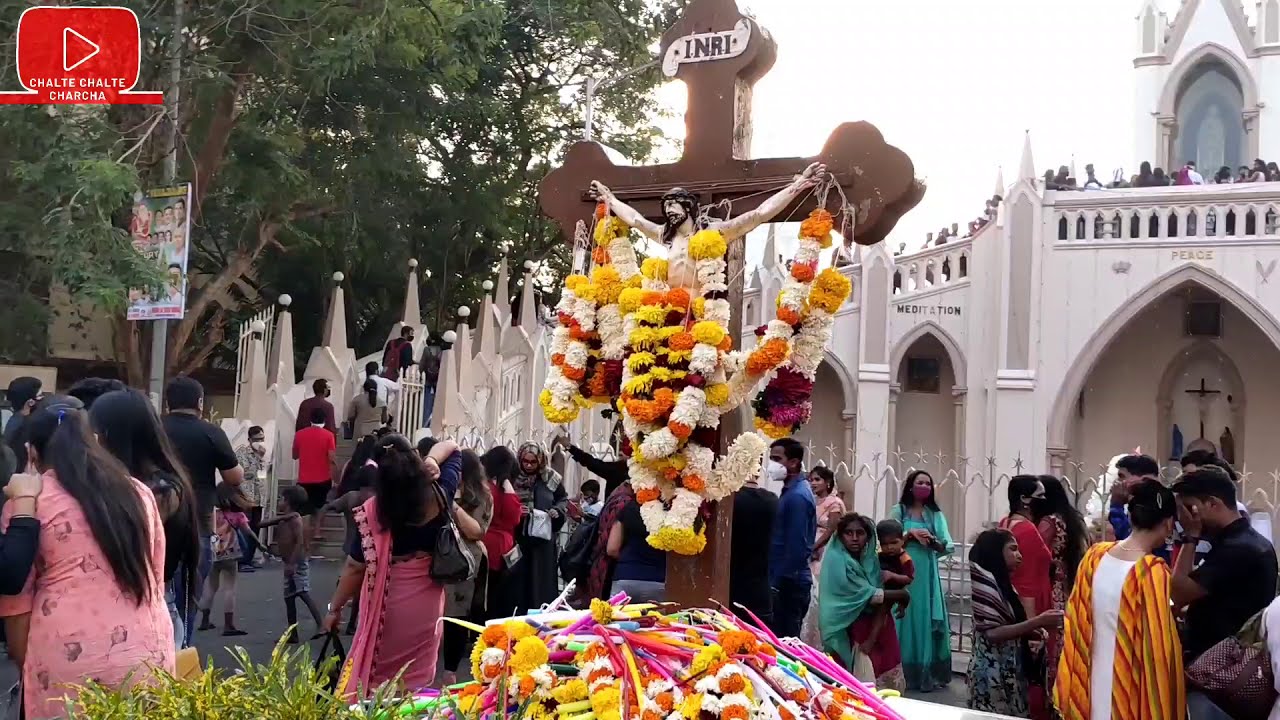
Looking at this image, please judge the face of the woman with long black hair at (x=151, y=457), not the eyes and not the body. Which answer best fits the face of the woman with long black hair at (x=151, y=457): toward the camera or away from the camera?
away from the camera

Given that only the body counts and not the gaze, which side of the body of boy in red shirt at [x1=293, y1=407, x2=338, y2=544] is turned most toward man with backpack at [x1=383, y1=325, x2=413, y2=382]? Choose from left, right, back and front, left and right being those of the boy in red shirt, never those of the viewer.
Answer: front

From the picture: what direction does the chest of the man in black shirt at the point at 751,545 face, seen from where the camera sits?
away from the camera

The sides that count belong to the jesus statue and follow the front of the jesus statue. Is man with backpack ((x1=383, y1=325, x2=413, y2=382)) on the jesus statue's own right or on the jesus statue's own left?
on the jesus statue's own right

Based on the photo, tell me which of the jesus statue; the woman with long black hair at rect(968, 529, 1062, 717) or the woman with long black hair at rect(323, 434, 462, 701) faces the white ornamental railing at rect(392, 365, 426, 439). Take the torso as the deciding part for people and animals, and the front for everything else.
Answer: the woman with long black hair at rect(323, 434, 462, 701)

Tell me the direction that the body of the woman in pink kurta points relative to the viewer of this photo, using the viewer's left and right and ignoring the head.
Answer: facing away from the viewer and to the left of the viewer

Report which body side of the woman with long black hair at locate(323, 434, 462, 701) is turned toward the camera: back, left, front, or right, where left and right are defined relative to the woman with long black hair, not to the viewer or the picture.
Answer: back

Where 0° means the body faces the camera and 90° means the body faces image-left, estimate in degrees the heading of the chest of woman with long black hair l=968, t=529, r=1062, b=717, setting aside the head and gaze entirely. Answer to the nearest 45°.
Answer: approximately 270°

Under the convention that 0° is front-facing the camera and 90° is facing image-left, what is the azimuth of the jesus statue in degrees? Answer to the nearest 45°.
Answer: approximately 45°

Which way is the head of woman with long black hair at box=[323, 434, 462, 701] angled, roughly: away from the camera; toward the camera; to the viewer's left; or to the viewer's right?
away from the camera
